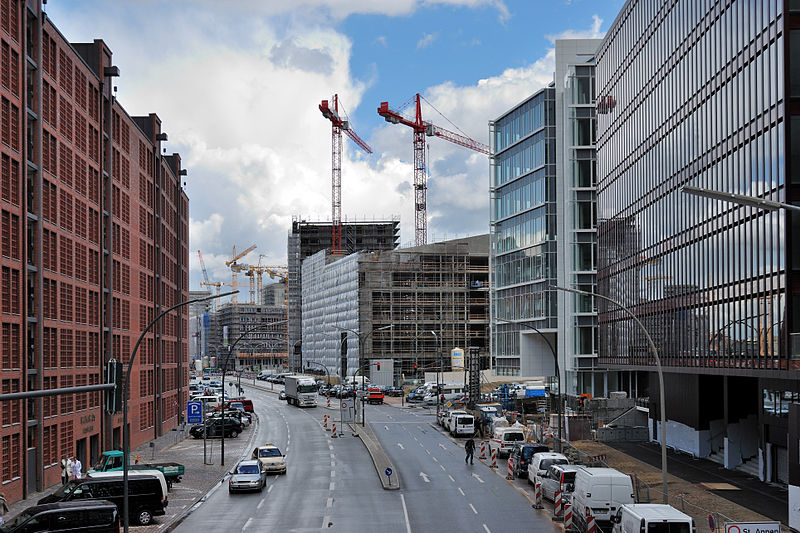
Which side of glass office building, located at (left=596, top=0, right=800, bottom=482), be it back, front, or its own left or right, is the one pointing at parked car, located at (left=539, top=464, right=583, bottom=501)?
front

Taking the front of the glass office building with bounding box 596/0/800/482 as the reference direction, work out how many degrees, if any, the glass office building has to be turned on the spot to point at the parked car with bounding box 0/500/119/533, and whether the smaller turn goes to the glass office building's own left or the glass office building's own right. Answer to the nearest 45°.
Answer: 0° — it already faces it

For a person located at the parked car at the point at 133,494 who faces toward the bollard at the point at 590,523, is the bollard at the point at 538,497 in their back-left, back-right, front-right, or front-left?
front-left

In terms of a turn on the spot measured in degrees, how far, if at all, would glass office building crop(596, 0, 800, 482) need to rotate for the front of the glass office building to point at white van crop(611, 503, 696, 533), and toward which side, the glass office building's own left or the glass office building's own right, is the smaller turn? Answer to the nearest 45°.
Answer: approximately 45° to the glass office building's own left

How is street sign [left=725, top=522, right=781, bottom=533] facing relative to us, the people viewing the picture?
facing the viewer

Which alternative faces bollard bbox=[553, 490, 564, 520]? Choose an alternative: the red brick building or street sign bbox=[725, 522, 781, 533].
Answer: the red brick building

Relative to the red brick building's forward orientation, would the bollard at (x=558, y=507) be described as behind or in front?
in front

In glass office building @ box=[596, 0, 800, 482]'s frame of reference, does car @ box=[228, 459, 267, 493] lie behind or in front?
in front

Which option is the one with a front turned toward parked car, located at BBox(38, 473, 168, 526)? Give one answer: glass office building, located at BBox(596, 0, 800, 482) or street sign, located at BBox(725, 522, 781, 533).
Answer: the glass office building

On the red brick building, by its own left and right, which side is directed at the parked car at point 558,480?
front

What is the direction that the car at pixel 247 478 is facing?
toward the camera
